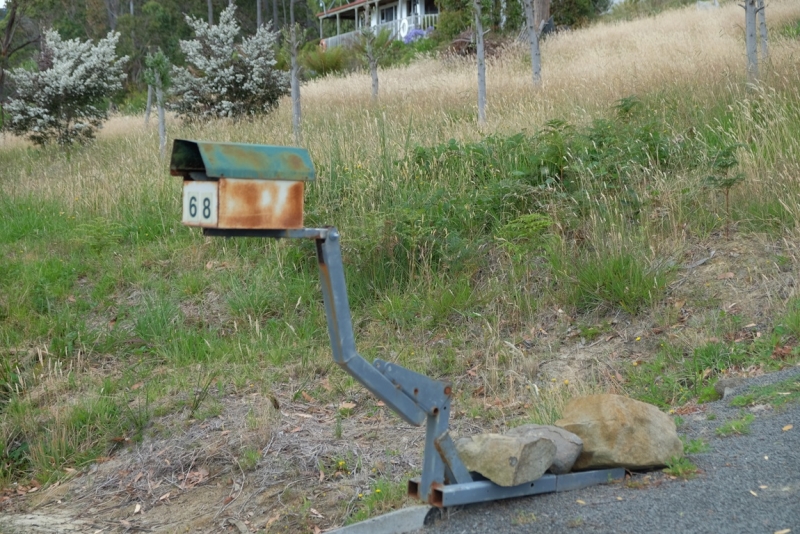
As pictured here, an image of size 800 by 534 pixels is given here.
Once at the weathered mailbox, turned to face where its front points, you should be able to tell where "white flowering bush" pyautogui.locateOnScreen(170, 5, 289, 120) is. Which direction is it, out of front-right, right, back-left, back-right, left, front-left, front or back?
back-right

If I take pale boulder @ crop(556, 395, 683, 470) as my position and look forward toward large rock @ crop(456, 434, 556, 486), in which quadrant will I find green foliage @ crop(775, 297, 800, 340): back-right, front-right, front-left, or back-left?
back-right

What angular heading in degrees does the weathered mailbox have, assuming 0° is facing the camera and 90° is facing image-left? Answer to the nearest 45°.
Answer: approximately 45°

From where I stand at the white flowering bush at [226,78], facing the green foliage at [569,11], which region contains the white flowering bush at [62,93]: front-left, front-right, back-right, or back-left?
back-left

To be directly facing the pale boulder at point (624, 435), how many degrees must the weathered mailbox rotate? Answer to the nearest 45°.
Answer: approximately 135° to its left

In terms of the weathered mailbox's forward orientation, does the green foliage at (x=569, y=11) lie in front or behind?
behind

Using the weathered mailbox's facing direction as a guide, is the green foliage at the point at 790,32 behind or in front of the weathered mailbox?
behind

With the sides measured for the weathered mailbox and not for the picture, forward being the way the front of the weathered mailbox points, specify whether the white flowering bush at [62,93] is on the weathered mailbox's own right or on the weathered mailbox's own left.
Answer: on the weathered mailbox's own right

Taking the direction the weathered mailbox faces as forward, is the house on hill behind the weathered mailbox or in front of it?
behind

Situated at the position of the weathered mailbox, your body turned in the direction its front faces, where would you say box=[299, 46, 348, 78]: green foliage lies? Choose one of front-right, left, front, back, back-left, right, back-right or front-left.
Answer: back-right
